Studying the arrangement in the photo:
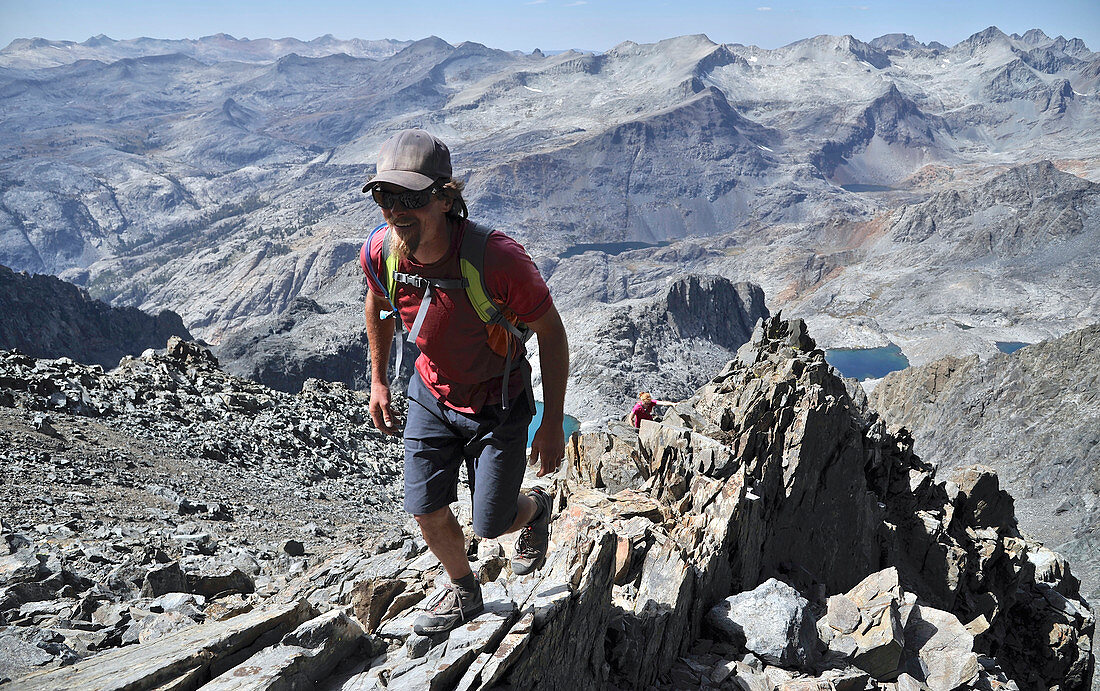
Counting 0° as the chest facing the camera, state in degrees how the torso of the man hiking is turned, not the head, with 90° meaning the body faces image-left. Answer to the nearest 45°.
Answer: approximately 45°

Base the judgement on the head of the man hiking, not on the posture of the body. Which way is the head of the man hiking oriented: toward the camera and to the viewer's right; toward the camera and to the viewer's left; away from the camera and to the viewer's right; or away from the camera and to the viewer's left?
toward the camera and to the viewer's left

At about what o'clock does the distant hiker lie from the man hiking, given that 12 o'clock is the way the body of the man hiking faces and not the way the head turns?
The distant hiker is roughly at 5 o'clock from the man hiking.
